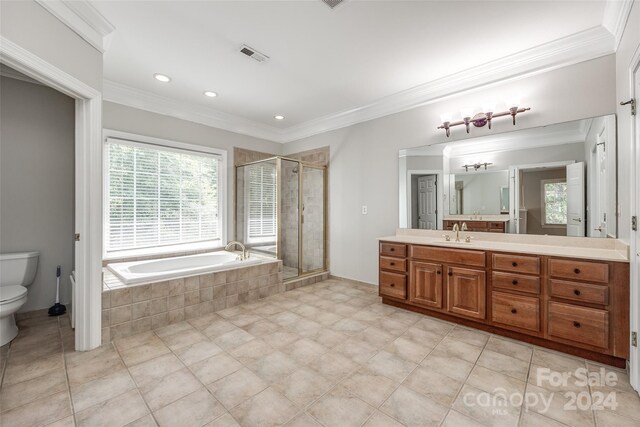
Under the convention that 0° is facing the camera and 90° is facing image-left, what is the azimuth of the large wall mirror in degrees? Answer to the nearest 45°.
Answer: approximately 45°

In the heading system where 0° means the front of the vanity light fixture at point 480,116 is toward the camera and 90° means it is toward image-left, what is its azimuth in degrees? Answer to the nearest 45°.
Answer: approximately 45°

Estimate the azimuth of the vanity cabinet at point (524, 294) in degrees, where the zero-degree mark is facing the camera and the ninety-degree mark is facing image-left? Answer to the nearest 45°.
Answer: approximately 45°

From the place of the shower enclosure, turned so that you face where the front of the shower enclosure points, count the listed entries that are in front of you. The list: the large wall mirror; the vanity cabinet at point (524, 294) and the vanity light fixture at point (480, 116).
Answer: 3

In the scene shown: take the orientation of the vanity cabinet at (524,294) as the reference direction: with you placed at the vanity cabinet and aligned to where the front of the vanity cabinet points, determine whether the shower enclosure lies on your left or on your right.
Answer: on your right

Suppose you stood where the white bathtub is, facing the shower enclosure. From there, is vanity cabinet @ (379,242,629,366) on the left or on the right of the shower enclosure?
right

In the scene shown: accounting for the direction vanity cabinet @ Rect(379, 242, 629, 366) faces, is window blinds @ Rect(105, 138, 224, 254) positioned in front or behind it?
in front

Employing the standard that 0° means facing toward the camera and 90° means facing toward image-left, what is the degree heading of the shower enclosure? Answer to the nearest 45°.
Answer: approximately 315°

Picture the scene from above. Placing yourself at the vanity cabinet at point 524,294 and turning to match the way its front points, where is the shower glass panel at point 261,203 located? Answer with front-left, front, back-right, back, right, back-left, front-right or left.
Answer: front-right

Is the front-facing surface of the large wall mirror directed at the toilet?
yes

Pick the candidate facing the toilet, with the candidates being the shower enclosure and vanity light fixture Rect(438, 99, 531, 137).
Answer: the vanity light fixture
